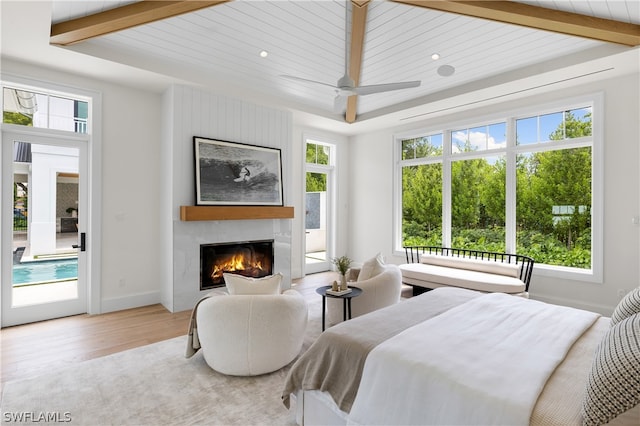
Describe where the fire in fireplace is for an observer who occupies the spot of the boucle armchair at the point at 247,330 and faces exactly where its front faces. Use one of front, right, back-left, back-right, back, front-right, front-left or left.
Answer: front

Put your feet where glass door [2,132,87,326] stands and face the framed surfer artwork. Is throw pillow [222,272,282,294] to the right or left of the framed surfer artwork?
right

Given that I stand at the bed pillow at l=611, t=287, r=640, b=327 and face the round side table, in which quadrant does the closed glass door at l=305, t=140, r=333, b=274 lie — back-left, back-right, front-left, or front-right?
front-right

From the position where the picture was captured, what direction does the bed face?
facing away from the viewer and to the left of the viewer

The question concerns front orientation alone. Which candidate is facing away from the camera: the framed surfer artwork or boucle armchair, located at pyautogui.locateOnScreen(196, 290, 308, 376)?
the boucle armchair

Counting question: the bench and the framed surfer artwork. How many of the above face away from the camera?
0

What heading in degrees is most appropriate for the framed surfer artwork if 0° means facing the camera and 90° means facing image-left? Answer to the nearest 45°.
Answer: approximately 315°

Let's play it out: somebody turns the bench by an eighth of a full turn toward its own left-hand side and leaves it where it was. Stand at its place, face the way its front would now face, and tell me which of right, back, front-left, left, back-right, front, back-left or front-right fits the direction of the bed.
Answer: front

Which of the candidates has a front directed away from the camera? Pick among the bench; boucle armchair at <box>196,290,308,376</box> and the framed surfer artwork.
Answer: the boucle armchair

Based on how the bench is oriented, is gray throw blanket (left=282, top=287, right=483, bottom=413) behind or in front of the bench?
in front

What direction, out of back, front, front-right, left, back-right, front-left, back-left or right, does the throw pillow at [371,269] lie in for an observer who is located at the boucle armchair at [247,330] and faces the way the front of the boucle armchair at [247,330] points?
front-right

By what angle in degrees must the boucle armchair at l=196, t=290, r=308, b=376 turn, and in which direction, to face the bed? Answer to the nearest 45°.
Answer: approximately 135° to its right

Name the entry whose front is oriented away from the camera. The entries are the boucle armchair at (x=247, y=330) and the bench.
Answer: the boucle armchair

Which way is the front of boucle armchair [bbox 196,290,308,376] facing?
away from the camera
